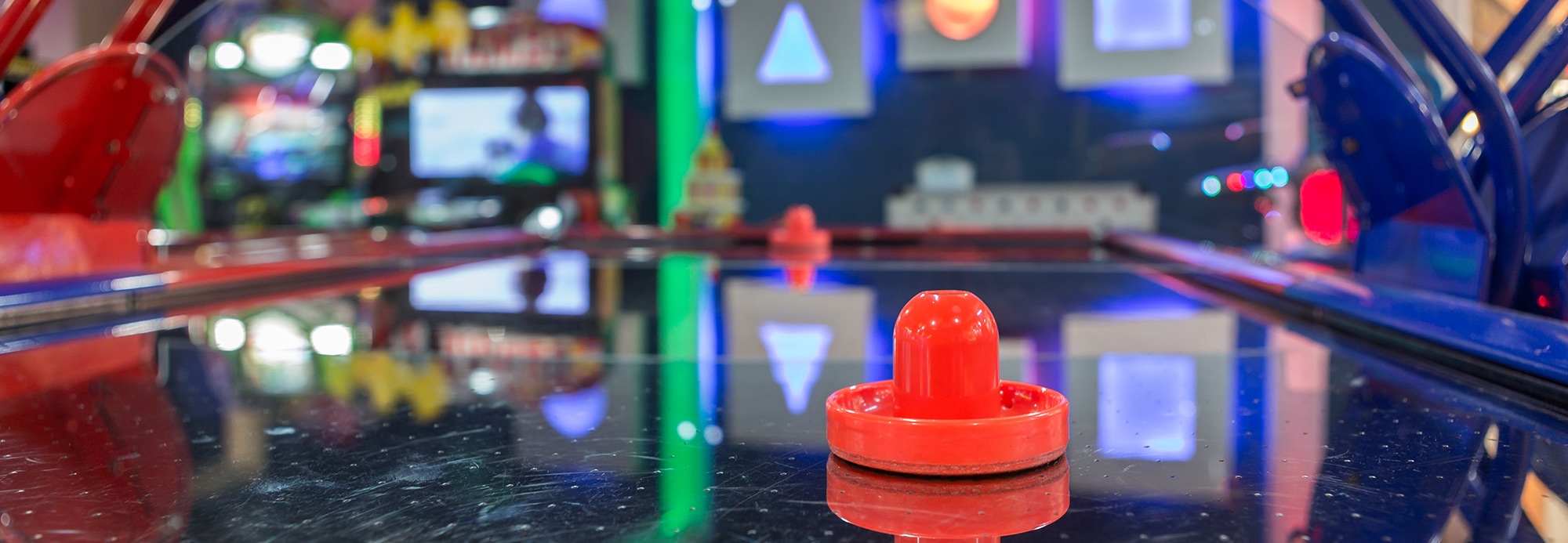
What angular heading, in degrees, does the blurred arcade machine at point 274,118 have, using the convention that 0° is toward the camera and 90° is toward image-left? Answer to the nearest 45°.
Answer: approximately 0°

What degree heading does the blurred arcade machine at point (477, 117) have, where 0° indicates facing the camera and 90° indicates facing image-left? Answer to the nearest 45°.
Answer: approximately 0°

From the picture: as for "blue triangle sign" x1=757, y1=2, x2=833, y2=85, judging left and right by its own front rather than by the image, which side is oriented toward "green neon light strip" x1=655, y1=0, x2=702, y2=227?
right

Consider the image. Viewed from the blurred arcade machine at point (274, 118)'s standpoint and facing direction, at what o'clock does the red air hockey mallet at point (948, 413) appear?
The red air hockey mallet is roughly at 12 o'clock from the blurred arcade machine.

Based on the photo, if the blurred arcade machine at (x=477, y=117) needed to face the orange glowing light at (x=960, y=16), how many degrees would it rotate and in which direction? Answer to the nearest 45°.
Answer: approximately 45° to its left

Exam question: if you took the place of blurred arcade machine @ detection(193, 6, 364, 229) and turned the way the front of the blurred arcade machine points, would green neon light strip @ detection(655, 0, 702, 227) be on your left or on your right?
on your left

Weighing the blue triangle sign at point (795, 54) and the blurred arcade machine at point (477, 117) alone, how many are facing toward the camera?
2

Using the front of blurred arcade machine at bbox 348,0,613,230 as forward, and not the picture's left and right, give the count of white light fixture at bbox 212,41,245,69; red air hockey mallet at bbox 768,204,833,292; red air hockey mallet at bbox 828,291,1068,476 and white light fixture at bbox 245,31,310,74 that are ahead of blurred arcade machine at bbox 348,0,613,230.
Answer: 2

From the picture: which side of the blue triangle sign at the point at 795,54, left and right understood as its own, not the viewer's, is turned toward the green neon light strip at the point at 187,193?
right
